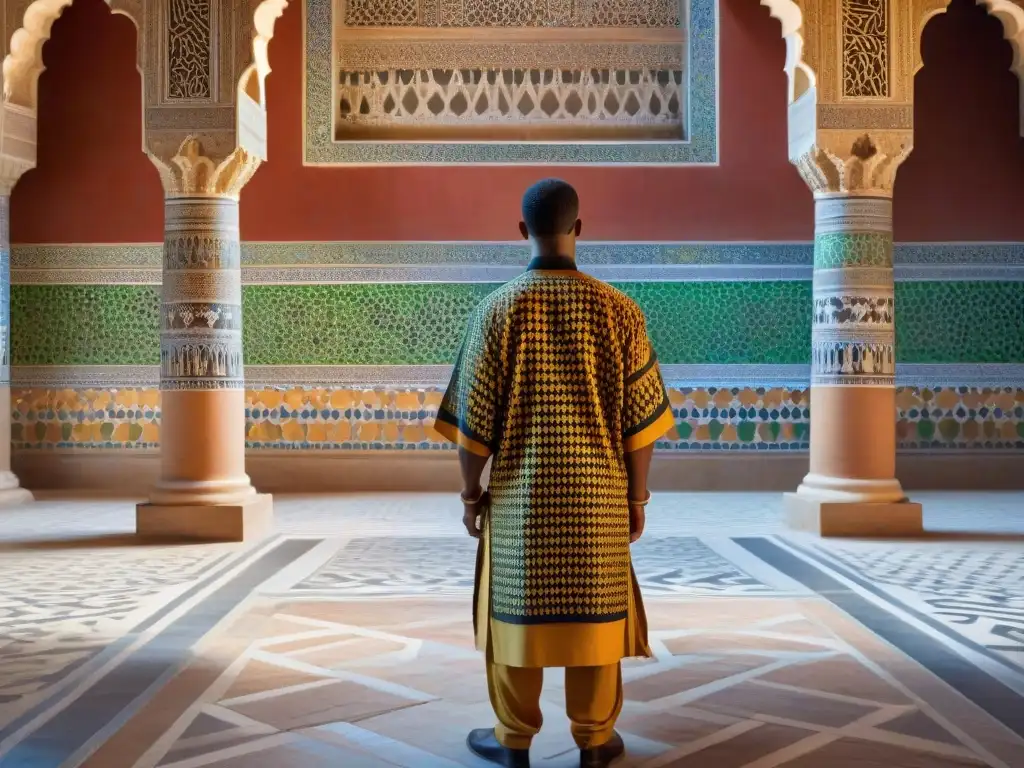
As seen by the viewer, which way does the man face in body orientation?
away from the camera

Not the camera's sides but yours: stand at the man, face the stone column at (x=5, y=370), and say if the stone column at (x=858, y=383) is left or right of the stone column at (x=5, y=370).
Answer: right

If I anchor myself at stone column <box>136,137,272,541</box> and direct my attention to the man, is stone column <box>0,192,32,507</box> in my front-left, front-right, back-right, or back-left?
back-right

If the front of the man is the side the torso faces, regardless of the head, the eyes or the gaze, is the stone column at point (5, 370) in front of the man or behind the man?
in front

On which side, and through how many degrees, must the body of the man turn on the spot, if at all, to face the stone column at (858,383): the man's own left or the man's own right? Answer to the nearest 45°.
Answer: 0° — they already face it

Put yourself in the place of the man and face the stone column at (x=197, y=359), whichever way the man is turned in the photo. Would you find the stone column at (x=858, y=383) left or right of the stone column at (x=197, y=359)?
right

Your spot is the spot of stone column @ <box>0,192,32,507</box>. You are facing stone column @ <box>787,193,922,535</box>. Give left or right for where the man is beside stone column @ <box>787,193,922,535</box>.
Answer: right

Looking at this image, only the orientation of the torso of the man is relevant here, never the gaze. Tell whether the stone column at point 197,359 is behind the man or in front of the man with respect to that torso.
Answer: in front

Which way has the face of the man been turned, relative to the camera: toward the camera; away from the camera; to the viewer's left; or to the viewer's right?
away from the camera
